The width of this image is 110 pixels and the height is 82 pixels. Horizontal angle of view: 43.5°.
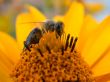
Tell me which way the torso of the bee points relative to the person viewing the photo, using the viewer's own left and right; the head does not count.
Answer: facing to the right of the viewer
